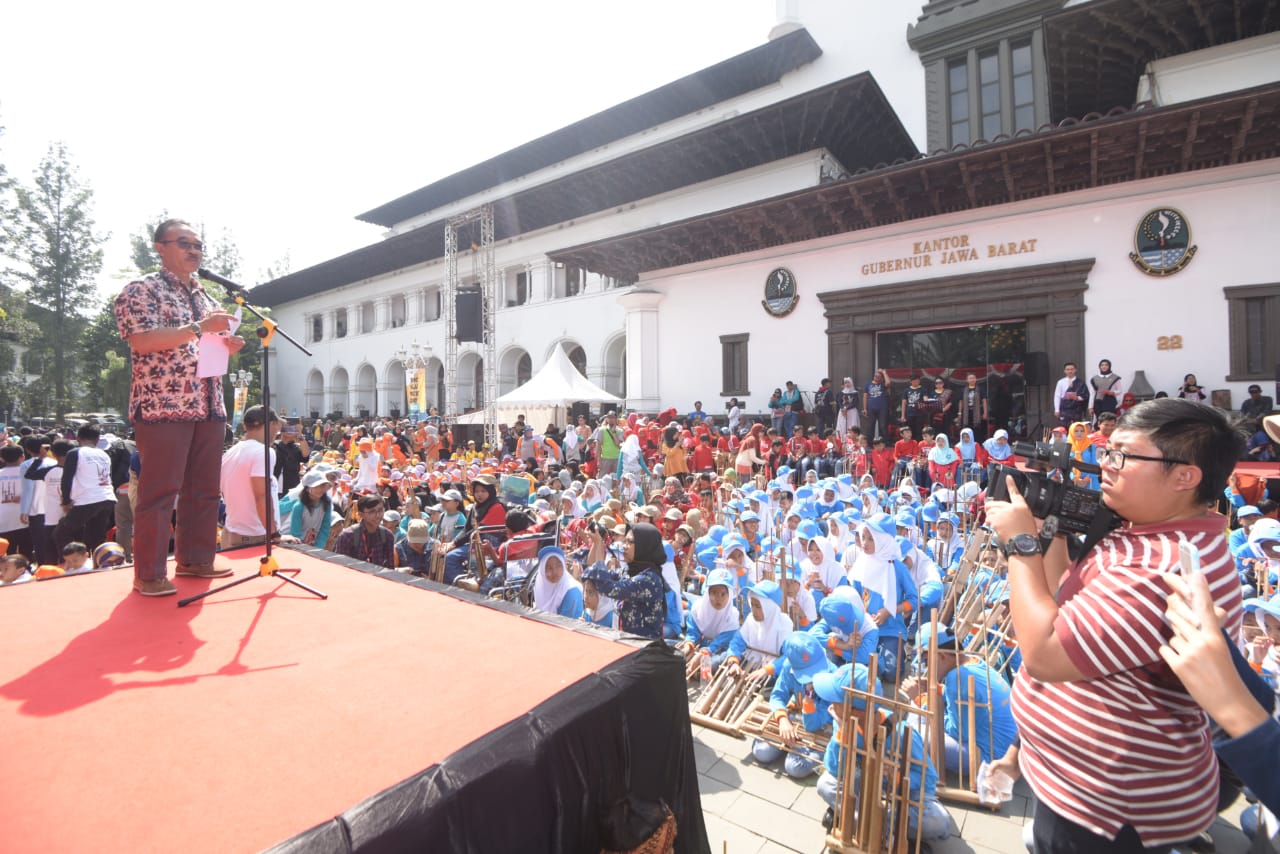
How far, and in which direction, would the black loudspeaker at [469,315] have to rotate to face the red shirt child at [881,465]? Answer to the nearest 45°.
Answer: approximately 45° to its left

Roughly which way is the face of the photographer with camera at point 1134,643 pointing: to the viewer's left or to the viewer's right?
to the viewer's left

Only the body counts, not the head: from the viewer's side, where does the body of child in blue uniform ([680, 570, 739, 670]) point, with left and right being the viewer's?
facing the viewer

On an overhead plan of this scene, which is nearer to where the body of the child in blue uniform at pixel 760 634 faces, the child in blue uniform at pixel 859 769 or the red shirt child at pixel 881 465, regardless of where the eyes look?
the child in blue uniform

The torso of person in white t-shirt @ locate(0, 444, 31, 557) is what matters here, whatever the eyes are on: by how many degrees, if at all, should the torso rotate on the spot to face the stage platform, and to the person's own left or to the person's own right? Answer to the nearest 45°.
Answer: approximately 180°

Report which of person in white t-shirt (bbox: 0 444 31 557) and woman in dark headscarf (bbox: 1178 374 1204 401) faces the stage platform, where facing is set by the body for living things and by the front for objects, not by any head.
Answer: the woman in dark headscarf

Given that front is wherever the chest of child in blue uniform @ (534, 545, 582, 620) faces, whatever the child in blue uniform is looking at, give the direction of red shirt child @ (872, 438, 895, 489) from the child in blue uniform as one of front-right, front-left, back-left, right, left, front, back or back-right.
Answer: back

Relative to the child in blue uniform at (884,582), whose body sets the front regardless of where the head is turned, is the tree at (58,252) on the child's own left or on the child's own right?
on the child's own right

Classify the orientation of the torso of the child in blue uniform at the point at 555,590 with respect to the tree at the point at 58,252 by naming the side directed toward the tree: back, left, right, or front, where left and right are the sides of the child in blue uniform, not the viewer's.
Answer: right

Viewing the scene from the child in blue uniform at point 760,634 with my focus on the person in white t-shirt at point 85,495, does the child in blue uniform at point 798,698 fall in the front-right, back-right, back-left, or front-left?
back-left

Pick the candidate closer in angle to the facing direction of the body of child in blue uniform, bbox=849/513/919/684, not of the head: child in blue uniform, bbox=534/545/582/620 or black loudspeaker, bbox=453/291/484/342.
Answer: the child in blue uniform

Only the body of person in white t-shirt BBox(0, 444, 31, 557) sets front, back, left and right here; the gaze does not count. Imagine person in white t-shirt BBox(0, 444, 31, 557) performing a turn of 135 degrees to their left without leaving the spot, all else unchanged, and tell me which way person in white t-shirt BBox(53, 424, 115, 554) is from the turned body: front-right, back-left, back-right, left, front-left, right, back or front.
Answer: left

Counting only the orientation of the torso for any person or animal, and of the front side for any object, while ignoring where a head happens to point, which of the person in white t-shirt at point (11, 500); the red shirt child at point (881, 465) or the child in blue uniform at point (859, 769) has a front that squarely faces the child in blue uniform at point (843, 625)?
the red shirt child

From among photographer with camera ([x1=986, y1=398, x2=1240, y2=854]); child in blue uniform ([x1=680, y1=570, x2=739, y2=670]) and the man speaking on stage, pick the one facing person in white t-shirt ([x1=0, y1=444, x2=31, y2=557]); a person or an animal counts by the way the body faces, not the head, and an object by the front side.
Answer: the photographer with camera

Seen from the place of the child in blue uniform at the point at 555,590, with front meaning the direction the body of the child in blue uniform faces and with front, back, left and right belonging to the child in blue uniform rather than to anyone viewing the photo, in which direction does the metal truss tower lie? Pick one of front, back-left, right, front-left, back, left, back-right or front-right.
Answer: back-right
